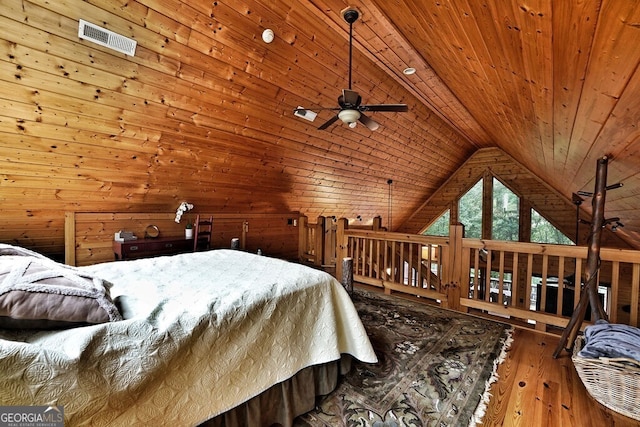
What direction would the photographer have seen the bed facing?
facing away from the viewer and to the right of the viewer

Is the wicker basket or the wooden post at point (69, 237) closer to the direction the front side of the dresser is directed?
the wicker basket

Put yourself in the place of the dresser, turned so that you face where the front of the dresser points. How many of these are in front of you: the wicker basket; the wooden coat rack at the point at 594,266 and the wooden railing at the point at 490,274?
3

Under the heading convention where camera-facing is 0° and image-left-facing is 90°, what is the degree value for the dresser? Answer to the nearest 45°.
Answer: approximately 315°

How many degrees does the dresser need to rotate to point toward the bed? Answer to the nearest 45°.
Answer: approximately 45° to its right

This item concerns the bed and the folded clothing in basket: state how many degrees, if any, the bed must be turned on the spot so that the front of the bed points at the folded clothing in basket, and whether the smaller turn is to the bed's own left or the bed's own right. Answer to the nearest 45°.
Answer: approximately 45° to the bed's own right

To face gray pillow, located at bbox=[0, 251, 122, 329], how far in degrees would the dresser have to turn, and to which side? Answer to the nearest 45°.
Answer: approximately 45° to its right

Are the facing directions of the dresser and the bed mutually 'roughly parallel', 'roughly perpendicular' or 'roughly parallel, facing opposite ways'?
roughly perpendicular

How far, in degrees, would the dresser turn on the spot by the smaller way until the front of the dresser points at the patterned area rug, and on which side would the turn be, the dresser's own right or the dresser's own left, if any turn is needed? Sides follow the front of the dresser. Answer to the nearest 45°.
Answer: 0° — it already faces it
